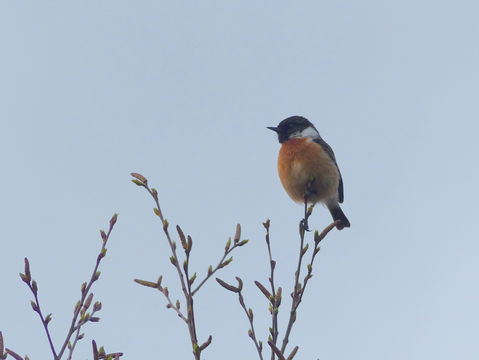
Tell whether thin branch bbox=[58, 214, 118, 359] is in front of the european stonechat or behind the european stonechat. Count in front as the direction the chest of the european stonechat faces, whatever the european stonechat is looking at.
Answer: in front

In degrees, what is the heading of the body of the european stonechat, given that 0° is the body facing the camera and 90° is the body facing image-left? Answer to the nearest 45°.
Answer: approximately 45°

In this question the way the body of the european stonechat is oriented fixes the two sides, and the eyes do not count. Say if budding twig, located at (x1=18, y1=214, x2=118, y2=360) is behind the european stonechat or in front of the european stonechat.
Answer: in front
